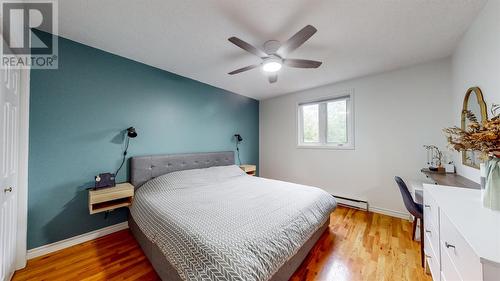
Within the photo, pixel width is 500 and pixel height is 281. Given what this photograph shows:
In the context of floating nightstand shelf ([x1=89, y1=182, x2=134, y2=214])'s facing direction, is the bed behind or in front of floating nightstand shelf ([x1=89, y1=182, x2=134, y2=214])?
in front

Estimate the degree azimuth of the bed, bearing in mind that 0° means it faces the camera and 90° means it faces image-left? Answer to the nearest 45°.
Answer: approximately 315°

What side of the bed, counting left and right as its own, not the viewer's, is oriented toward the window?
left

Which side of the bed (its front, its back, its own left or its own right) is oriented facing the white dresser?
front

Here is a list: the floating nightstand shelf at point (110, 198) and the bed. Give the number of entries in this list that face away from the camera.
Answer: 0

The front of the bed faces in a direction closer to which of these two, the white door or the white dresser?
the white dresser

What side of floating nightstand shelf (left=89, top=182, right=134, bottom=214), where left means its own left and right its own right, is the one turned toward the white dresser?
front

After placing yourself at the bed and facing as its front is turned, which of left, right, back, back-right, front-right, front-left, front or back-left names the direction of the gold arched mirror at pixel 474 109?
front-left

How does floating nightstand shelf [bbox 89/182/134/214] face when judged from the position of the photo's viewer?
facing the viewer and to the right of the viewer
